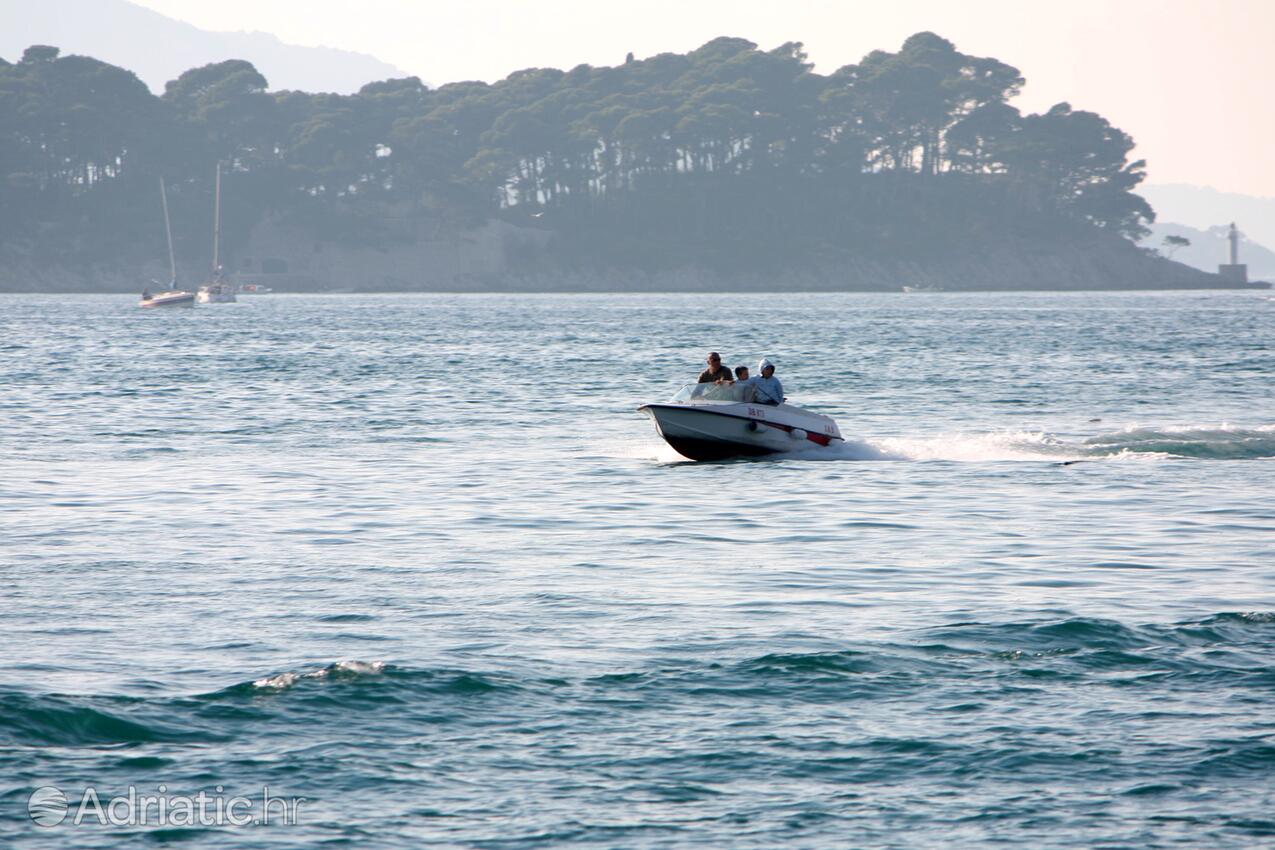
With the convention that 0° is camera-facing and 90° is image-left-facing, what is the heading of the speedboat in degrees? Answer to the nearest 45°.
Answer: approximately 45°
